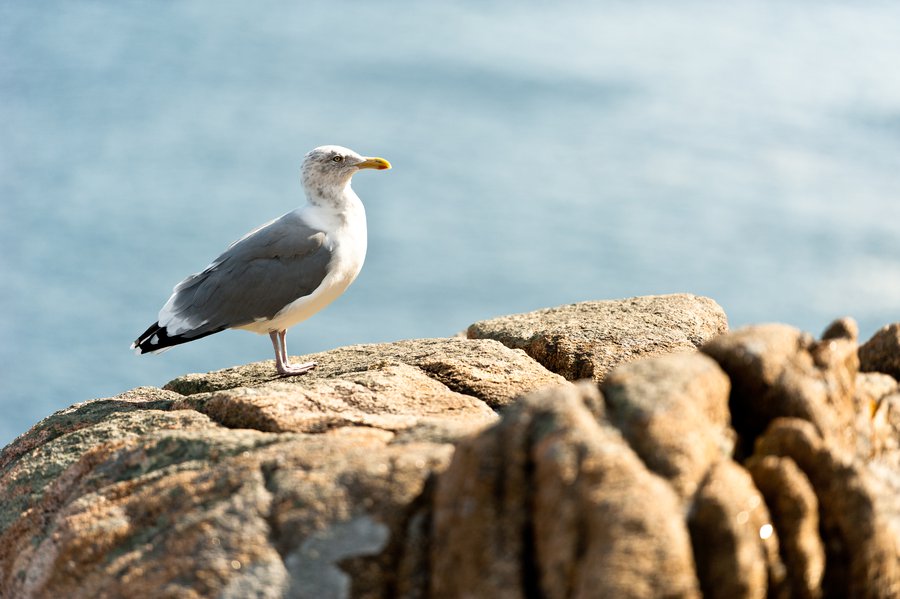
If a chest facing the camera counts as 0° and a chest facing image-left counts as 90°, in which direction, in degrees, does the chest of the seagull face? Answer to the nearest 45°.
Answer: approximately 270°

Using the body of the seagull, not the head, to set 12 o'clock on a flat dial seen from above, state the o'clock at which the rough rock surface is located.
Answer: The rough rock surface is roughly at 12 o'clock from the seagull.

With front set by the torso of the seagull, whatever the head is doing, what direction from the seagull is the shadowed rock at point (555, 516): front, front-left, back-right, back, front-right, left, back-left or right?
right

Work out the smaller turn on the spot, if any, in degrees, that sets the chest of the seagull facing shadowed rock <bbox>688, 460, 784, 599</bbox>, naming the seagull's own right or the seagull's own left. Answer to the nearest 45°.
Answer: approximately 90° to the seagull's own right

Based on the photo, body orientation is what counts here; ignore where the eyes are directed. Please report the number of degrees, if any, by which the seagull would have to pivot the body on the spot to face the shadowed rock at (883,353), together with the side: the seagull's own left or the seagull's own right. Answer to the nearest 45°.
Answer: approximately 45° to the seagull's own right
